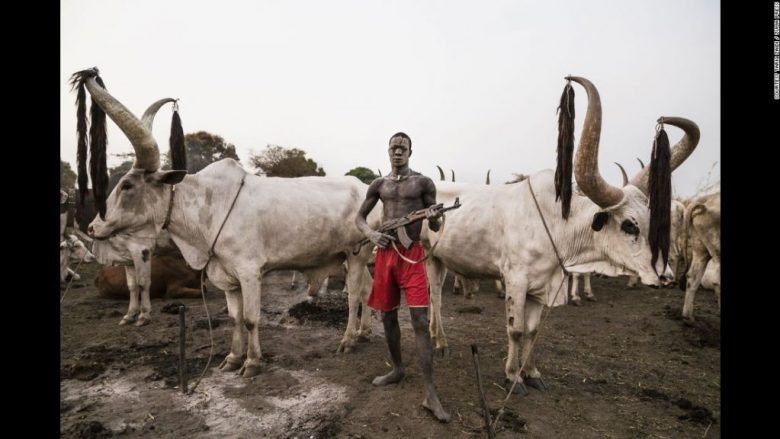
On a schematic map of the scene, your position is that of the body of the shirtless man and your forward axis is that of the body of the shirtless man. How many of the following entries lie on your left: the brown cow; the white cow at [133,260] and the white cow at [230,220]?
0

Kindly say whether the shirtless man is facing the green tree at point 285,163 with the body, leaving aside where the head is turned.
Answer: no

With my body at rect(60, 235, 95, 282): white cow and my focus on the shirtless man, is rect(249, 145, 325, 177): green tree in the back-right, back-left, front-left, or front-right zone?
back-left

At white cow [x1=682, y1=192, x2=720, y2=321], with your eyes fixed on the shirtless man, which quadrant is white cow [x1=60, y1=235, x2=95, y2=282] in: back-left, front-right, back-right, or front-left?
front-right

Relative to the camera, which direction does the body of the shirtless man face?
toward the camera

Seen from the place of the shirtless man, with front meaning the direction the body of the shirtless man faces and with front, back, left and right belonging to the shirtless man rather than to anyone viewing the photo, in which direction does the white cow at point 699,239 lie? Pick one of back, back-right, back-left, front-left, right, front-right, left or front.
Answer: back-left

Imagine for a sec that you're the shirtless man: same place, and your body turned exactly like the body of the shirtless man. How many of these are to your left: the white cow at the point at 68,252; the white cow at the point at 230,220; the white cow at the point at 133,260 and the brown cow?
0

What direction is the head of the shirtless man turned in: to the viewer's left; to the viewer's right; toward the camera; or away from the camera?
toward the camera

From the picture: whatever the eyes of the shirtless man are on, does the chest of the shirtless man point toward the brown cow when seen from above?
no

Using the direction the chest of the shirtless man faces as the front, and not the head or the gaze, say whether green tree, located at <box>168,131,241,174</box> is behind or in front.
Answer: behind

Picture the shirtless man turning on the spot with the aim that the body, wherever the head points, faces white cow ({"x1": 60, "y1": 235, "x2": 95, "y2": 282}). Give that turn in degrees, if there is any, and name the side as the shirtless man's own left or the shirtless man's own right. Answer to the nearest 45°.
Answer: approximately 135° to the shirtless man's own right

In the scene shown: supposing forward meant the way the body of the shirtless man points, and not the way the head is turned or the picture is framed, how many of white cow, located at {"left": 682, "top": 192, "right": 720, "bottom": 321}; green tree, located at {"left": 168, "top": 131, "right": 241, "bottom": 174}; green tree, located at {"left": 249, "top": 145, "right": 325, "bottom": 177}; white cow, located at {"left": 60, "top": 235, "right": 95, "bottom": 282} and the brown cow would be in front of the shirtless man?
0

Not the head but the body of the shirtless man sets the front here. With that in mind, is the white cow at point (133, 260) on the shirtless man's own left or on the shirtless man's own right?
on the shirtless man's own right

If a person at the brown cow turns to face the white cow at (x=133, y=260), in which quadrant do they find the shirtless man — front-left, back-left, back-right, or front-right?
front-left

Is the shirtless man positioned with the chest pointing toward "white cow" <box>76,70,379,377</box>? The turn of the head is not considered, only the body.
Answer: no

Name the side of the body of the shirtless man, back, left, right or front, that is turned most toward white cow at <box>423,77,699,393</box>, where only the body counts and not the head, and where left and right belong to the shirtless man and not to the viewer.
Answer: left
